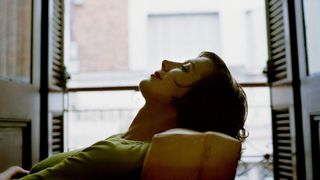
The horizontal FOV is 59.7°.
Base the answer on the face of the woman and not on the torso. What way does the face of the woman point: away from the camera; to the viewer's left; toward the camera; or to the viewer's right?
to the viewer's left

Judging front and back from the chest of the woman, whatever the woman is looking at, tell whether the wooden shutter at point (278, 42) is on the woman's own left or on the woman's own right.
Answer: on the woman's own right

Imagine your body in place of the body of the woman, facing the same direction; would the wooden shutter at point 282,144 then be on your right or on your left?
on your right

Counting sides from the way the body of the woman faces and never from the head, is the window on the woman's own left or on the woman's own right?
on the woman's own right

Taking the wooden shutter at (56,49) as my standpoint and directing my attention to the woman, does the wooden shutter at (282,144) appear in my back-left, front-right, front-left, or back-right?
front-left

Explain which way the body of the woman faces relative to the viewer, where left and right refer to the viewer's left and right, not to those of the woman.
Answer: facing to the left of the viewer
